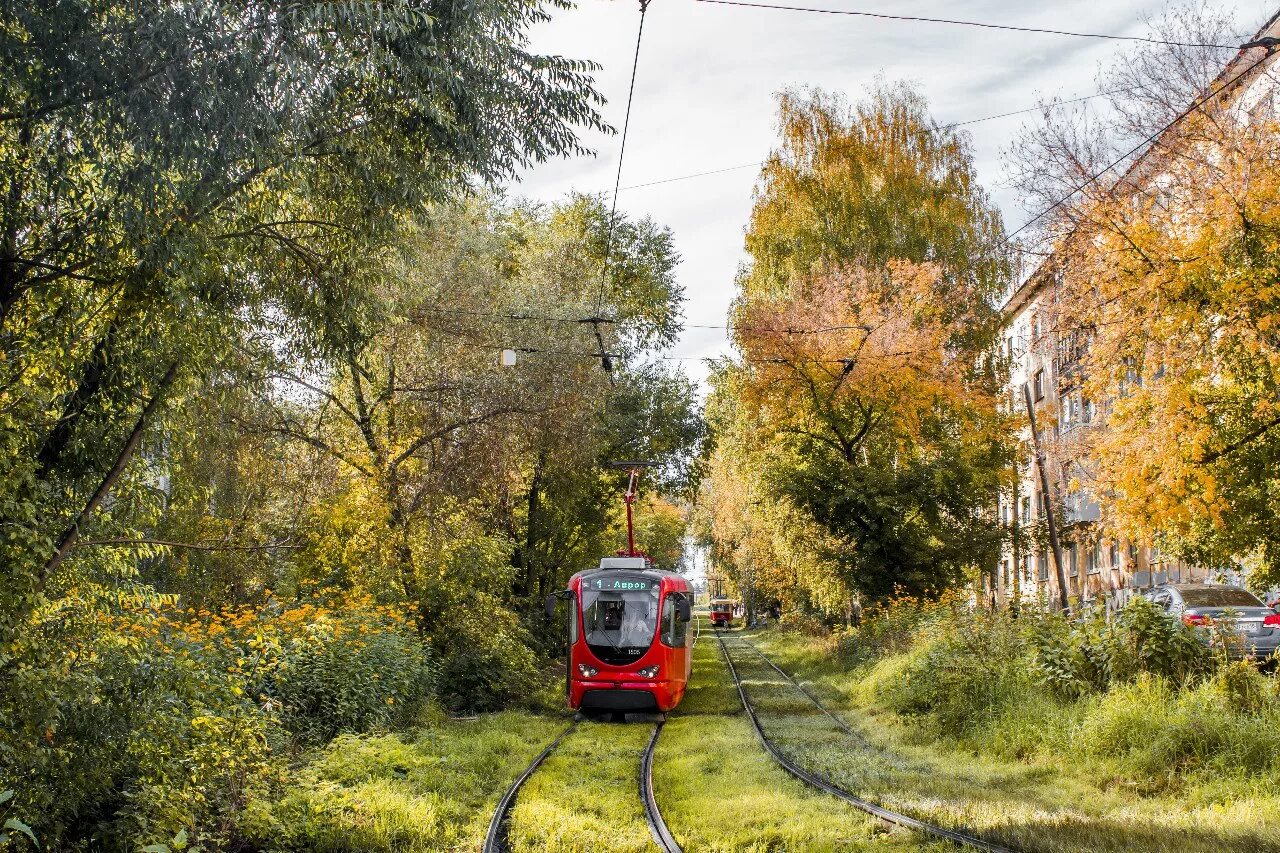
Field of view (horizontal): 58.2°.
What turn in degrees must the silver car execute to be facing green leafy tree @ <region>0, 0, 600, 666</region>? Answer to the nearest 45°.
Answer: approximately 135° to its left

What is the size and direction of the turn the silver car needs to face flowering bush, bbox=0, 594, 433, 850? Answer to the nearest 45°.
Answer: approximately 135° to its left

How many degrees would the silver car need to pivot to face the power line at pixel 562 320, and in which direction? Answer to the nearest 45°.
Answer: approximately 45° to its left

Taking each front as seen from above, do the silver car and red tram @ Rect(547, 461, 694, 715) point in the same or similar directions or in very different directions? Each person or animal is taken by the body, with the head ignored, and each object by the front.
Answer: very different directions

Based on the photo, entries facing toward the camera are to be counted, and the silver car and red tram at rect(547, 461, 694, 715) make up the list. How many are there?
1

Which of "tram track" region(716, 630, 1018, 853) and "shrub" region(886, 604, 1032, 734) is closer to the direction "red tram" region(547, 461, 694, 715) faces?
the tram track

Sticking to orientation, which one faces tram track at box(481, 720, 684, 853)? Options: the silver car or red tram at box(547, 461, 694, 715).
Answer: the red tram

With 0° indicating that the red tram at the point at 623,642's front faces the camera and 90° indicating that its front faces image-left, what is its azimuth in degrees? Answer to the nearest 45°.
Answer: approximately 0°

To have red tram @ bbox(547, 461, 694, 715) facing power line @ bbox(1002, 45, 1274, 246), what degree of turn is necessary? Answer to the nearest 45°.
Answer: approximately 45° to its left

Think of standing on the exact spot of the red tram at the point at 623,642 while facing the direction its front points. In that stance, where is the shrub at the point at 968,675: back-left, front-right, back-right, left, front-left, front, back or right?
front-left

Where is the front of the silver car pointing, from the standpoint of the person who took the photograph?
facing away from the viewer and to the left of the viewer
